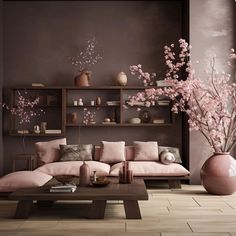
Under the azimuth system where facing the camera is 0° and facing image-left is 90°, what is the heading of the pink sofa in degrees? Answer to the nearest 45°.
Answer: approximately 0°

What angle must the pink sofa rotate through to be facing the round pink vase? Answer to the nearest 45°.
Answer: approximately 45° to its left

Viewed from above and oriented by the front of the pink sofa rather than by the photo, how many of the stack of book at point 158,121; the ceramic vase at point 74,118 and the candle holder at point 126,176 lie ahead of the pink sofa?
1

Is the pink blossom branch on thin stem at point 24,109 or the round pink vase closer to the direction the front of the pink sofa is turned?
the round pink vase
